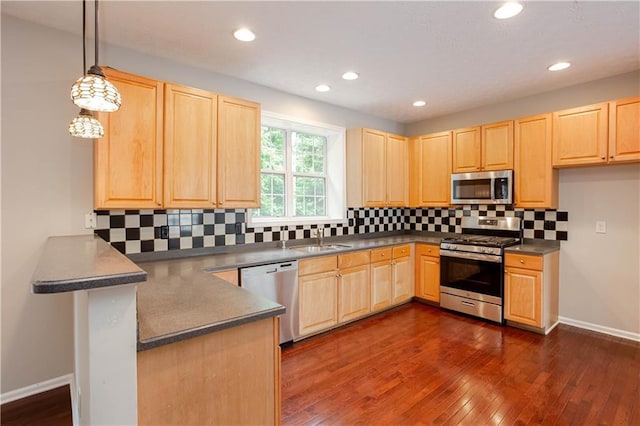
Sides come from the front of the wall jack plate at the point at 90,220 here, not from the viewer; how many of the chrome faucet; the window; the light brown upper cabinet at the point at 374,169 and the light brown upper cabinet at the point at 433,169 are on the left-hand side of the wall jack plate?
4

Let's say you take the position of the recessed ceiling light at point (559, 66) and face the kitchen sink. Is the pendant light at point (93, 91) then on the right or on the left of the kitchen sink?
left

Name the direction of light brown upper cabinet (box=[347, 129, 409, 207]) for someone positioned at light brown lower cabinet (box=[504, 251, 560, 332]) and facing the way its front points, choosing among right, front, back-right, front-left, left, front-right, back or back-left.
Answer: front-right

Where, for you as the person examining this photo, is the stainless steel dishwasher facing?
facing the viewer and to the right of the viewer

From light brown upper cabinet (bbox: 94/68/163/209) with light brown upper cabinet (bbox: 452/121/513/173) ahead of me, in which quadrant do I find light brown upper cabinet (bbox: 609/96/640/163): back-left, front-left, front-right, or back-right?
front-right

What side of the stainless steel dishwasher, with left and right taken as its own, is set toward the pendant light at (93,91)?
right

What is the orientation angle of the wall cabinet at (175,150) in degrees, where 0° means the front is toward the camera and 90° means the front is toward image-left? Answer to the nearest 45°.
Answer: approximately 315°

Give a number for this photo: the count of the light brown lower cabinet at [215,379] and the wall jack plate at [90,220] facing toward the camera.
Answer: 1

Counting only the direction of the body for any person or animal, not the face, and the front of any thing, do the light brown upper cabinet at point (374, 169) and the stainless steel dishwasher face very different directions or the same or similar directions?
same or similar directions
